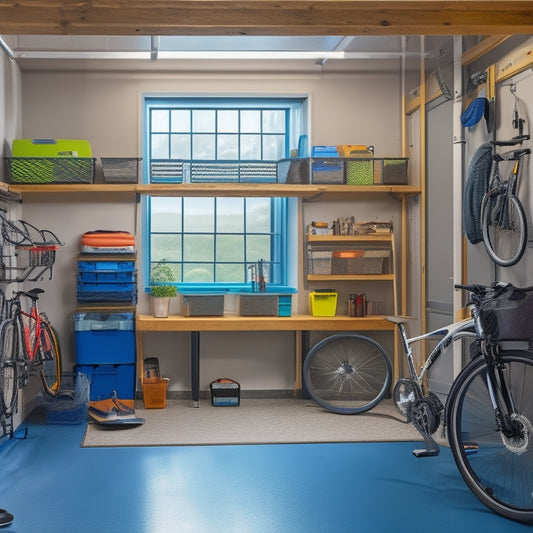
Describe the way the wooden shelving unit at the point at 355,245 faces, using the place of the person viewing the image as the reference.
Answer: facing the viewer

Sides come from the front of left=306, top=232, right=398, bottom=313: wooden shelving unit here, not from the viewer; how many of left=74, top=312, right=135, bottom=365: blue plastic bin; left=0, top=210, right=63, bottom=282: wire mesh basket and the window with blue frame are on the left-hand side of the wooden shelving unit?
0

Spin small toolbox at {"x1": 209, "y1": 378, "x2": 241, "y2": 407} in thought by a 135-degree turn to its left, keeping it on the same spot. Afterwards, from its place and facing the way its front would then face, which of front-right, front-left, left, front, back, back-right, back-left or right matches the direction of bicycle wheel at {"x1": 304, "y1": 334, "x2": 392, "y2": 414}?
front-right

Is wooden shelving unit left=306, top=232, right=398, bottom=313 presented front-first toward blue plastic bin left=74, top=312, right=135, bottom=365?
no

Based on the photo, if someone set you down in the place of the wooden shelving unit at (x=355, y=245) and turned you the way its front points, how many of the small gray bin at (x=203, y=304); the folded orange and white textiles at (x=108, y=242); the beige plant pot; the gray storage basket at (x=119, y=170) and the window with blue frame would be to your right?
5

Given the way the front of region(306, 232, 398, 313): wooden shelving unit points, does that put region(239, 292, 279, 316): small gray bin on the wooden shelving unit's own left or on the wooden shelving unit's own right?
on the wooden shelving unit's own right

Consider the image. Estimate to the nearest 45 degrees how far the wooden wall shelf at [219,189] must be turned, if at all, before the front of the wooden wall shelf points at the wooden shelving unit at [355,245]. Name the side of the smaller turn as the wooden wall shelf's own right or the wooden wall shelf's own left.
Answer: approximately 90° to the wooden wall shelf's own left

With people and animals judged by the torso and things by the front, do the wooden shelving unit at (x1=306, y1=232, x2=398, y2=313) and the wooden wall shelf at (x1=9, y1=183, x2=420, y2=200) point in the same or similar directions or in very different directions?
same or similar directions

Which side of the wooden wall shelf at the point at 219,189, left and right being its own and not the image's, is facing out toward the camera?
front

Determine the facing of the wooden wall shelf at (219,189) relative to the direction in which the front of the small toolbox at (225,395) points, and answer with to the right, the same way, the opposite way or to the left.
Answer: the same way

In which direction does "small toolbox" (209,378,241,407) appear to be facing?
toward the camera

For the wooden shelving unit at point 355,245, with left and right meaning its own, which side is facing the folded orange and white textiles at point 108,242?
right

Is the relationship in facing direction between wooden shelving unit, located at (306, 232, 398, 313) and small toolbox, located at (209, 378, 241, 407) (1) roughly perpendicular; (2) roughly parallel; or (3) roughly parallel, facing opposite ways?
roughly parallel

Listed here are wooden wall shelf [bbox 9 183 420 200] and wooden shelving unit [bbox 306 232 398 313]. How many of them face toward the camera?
2
